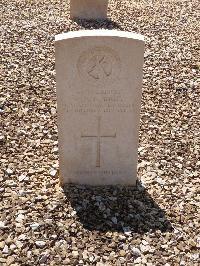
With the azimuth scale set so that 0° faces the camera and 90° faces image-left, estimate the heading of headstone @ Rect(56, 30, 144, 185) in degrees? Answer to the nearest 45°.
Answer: approximately 0°

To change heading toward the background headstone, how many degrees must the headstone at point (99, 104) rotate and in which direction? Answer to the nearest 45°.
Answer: approximately 180°

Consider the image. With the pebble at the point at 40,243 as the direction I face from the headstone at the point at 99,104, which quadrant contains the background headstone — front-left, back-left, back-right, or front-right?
back-right

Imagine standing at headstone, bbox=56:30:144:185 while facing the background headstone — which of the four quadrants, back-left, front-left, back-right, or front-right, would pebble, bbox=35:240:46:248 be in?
back-left
